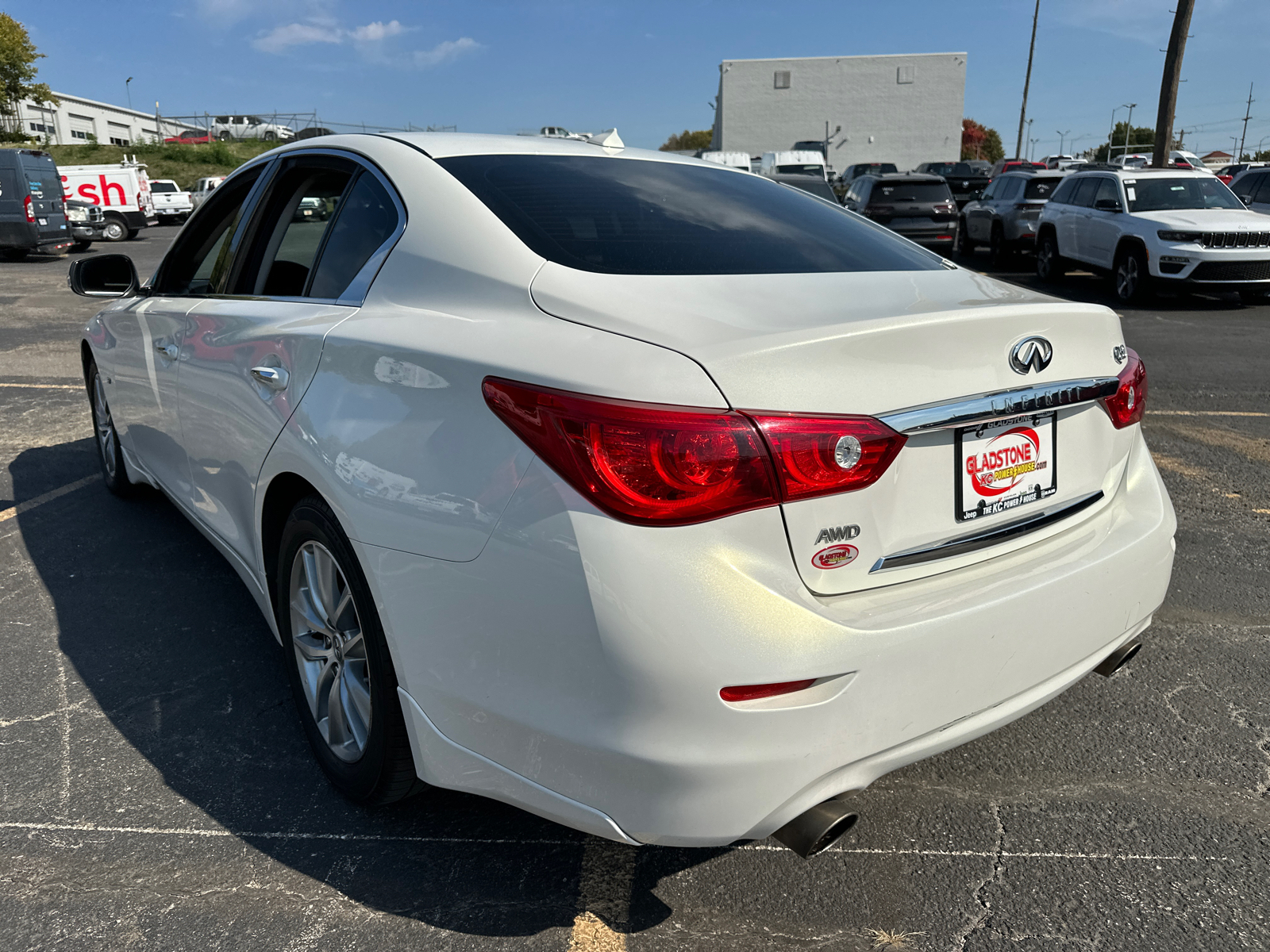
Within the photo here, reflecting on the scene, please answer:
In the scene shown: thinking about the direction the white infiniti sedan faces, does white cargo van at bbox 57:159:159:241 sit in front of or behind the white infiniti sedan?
in front

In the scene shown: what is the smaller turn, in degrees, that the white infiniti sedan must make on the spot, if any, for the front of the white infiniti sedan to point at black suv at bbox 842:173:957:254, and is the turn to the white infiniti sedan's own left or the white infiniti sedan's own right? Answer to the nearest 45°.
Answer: approximately 45° to the white infiniti sedan's own right

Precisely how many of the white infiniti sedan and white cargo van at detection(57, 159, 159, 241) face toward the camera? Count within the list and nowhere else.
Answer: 0

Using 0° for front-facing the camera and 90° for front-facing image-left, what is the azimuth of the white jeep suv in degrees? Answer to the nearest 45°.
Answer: approximately 315°

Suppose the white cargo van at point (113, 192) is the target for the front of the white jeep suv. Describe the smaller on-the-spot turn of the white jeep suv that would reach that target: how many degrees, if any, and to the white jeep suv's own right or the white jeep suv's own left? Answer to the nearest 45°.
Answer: approximately 135° to the white jeep suv's own right

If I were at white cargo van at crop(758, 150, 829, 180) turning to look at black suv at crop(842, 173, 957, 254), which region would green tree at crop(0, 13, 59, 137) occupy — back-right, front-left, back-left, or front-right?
back-right

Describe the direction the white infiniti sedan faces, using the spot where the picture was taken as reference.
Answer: facing away from the viewer and to the left of the viewer

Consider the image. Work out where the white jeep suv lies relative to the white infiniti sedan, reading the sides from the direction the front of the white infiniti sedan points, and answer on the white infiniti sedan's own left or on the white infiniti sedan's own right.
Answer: on the white infiniti sedan's own right

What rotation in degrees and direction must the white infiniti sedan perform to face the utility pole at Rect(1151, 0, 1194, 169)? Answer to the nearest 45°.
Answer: approximately 90° to its right

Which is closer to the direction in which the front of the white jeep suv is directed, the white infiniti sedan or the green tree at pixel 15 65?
the white infiniti sedan

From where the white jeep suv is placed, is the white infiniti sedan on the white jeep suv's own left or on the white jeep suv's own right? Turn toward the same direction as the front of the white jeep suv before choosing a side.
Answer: on the white jeep suv's own right

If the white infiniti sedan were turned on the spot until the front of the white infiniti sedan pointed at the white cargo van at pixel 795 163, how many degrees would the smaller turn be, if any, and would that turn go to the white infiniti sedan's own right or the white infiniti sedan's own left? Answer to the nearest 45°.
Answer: approximately 45° to the white infiniti sedan's own right

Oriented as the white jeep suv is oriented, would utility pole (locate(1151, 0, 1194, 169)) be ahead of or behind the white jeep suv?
behind

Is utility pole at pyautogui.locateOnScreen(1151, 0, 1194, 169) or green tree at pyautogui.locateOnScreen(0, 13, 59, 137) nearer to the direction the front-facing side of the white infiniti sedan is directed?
the green tree

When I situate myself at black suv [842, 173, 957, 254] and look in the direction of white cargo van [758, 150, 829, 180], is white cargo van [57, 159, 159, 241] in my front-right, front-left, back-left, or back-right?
front-left

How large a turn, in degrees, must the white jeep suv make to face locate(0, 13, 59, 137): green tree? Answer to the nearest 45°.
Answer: approximately 135° to its right
